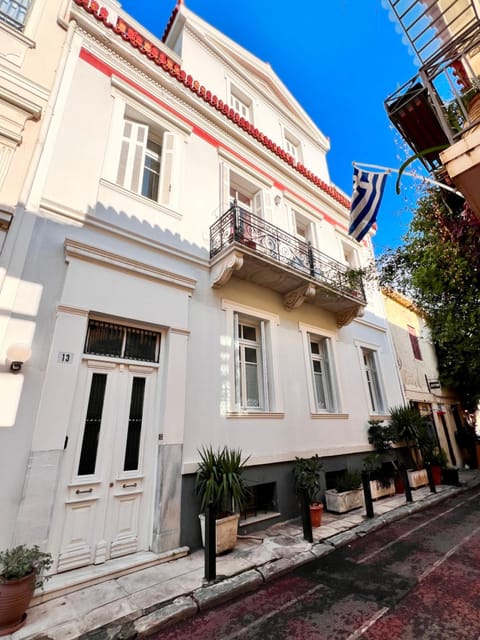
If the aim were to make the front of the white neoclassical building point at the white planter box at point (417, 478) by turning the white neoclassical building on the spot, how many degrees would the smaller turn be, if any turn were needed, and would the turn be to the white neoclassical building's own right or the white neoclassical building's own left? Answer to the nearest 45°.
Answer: approximately 90° to the white neoclassical building's own left

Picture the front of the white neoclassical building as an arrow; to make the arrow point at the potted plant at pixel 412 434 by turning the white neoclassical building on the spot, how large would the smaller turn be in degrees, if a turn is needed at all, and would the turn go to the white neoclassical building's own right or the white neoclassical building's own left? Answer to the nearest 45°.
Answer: approximately 90° to the white neoclassical building's own left

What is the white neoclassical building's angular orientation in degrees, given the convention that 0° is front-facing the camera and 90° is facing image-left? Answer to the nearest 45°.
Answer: approximately 315°

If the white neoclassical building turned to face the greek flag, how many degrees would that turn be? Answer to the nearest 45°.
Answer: approximately 45° to its left

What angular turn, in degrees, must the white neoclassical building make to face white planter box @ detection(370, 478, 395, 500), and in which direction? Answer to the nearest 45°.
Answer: approximately 90° to its left

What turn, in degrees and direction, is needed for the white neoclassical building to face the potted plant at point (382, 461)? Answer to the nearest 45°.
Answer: approximately 90° to its left

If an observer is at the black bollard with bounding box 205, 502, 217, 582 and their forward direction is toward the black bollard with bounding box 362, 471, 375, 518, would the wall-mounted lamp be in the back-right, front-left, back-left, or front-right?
back-left
